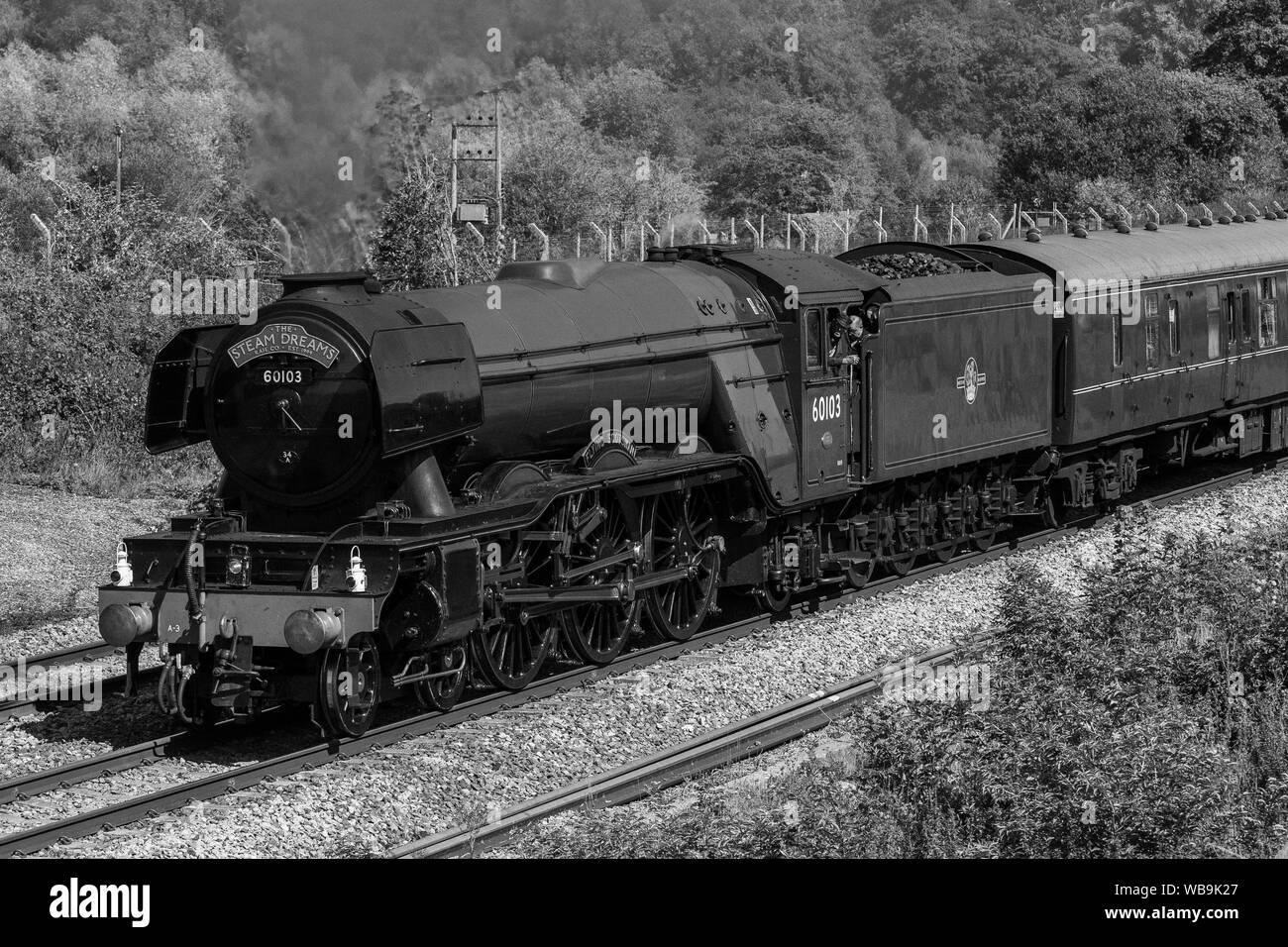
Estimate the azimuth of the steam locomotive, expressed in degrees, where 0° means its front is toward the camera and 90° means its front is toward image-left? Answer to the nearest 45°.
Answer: approximately 45°

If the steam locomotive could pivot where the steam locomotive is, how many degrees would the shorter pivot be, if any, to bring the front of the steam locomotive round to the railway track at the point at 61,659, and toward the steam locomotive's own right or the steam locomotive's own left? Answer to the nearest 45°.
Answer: approximately 45° to the steam locomotive's own right
